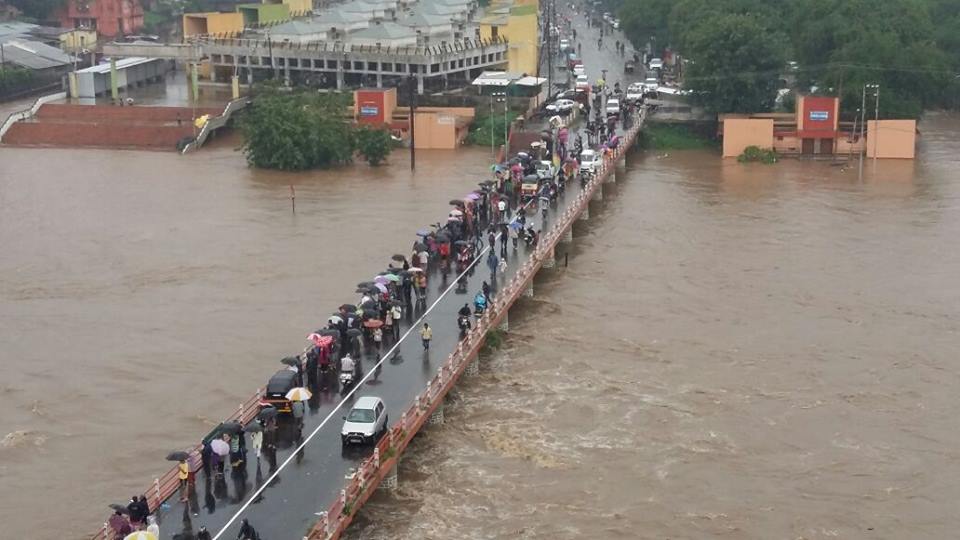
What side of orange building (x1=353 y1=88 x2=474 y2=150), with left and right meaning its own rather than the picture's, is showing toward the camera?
front

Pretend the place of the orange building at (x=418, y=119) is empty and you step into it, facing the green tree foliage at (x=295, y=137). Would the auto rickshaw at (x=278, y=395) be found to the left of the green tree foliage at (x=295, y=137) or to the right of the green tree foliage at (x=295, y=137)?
left

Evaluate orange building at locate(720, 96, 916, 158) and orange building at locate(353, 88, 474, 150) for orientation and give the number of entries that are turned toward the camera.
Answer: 2

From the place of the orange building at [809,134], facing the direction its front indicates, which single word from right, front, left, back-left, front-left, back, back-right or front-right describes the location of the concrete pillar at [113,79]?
right

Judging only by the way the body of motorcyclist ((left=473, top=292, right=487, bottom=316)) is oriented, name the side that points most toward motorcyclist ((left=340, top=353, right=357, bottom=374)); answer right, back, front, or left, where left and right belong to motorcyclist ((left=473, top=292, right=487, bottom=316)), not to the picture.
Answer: front

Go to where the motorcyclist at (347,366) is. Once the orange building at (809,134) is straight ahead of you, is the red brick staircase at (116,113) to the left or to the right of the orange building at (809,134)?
left

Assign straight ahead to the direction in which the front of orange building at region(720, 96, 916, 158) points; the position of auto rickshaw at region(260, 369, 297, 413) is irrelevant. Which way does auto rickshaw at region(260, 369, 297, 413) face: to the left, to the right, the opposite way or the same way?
the opposite way

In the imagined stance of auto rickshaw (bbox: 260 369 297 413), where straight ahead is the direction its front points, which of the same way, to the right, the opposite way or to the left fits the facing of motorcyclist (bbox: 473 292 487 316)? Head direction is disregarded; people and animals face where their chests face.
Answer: the opposite way

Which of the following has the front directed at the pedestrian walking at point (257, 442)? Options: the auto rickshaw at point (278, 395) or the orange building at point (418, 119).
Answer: the orange building

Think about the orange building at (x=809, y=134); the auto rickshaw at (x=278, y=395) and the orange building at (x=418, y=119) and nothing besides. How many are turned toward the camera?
2

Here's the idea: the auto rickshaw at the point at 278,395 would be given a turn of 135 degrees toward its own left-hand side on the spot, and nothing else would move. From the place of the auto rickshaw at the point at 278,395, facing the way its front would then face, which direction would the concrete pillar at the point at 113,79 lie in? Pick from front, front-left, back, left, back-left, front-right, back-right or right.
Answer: right
